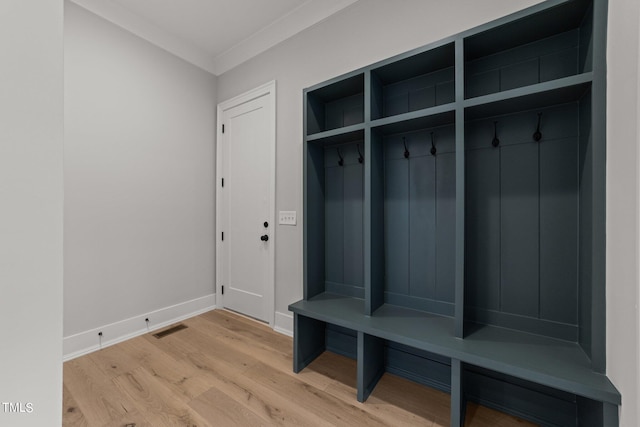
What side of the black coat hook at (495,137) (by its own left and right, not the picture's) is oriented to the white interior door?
right

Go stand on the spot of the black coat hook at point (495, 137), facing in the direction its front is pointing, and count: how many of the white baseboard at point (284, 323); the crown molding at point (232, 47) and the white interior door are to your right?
3

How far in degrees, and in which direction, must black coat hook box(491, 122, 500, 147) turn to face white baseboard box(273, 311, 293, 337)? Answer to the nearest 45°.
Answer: approximately 90° to its right

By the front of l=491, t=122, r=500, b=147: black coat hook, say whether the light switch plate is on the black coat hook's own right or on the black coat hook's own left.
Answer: on the black coat hook's own right

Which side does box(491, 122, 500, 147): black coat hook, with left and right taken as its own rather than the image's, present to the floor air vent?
right

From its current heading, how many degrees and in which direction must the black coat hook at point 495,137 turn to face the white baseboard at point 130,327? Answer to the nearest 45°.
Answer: approximately 90° to its right

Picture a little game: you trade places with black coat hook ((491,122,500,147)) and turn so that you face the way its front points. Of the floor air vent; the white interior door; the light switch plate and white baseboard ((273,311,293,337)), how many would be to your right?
4
